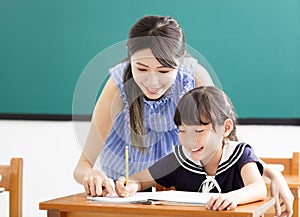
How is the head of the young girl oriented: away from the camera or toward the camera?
toward the camera

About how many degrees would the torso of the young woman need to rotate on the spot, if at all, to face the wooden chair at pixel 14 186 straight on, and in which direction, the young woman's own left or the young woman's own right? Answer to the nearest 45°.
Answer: approximately 135° to the young woman's own right

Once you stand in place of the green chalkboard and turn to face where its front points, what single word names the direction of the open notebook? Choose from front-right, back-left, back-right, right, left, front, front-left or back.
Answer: front

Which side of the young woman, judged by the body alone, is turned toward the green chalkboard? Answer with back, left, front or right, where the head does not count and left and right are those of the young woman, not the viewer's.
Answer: back

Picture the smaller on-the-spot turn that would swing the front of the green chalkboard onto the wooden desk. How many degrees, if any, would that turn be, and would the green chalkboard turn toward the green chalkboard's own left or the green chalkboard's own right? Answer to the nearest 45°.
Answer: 0° — it already faces it

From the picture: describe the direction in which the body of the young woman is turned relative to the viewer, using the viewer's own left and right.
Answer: facing the viewer

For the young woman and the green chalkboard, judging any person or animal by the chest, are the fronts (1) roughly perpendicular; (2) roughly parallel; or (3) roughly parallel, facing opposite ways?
roughly parallel

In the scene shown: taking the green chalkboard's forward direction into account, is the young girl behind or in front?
in front

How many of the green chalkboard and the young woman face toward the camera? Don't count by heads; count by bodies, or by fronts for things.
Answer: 2

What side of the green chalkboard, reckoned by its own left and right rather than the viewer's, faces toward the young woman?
front

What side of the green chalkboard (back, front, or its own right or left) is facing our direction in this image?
front

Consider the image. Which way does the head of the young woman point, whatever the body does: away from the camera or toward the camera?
toward the camera
